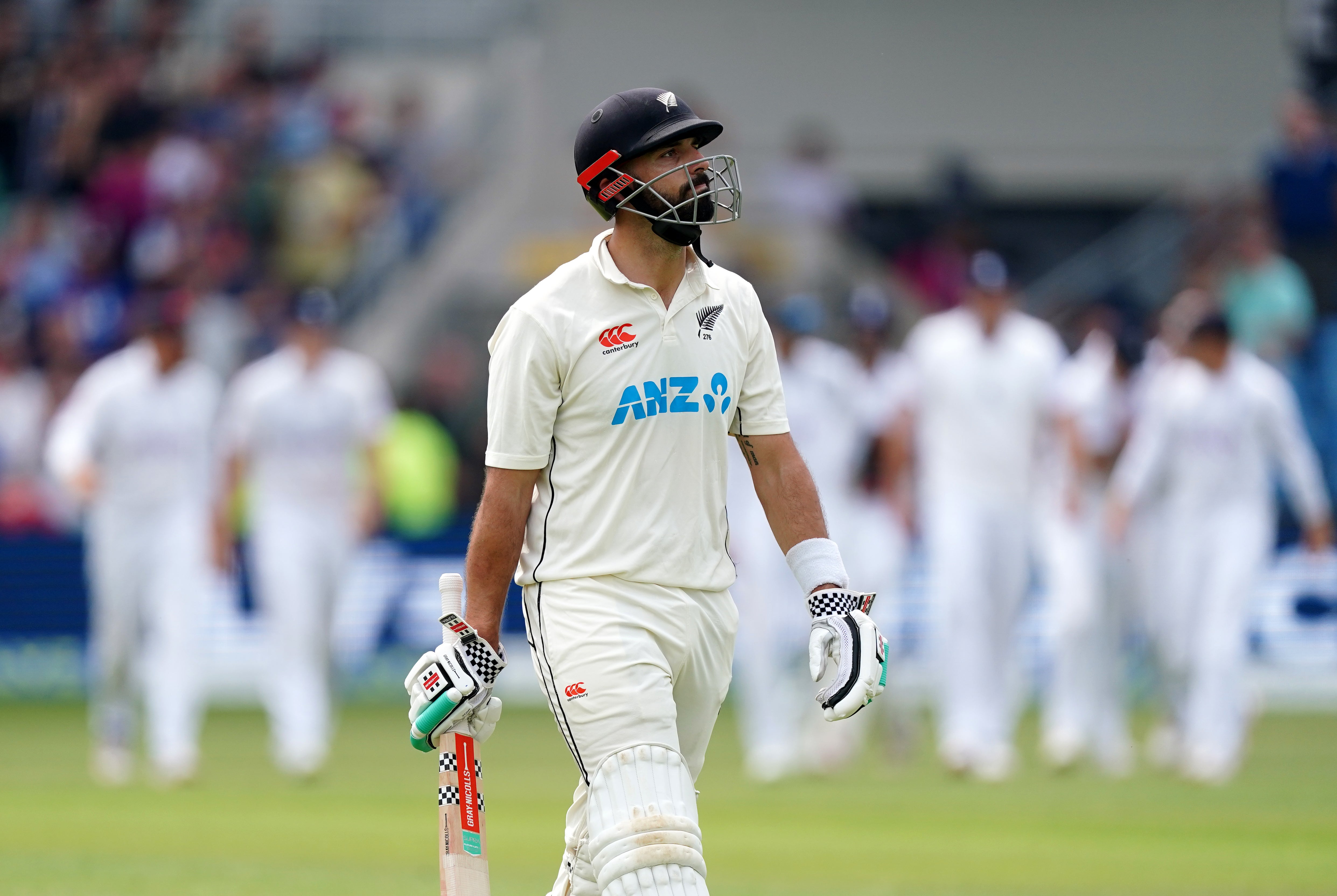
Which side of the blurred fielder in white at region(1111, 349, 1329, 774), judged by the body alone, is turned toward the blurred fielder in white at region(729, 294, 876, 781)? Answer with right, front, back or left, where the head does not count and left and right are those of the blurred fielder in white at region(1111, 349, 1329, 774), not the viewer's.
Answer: right

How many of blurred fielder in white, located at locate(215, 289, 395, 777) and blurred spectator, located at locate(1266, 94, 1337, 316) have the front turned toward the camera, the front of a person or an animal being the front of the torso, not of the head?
2

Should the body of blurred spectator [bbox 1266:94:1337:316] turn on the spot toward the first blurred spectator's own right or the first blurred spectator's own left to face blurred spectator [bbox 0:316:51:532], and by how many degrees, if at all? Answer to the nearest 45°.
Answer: approximately 90° to the first blurred spectator's own right

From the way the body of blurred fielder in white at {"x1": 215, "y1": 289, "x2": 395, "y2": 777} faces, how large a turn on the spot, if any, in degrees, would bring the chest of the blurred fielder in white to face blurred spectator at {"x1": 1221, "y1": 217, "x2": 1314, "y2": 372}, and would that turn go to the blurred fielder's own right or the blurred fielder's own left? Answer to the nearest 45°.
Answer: approximately 180°

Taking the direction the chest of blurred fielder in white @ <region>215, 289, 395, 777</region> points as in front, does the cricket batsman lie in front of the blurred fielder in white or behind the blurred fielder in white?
in front

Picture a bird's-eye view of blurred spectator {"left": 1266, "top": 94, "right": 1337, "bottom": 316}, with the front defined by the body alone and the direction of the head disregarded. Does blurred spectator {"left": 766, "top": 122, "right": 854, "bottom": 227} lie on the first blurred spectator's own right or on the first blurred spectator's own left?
on the first blurred spectator's own right

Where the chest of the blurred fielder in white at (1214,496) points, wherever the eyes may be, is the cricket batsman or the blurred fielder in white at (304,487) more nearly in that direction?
the cricket batsman

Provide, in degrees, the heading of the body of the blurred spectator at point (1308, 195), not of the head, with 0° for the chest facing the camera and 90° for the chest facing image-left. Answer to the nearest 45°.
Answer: approximately 0°

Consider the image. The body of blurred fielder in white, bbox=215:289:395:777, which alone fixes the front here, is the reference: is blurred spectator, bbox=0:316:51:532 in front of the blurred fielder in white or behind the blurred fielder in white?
behind

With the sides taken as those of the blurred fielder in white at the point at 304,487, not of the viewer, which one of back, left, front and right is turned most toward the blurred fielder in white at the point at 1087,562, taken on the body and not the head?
left
